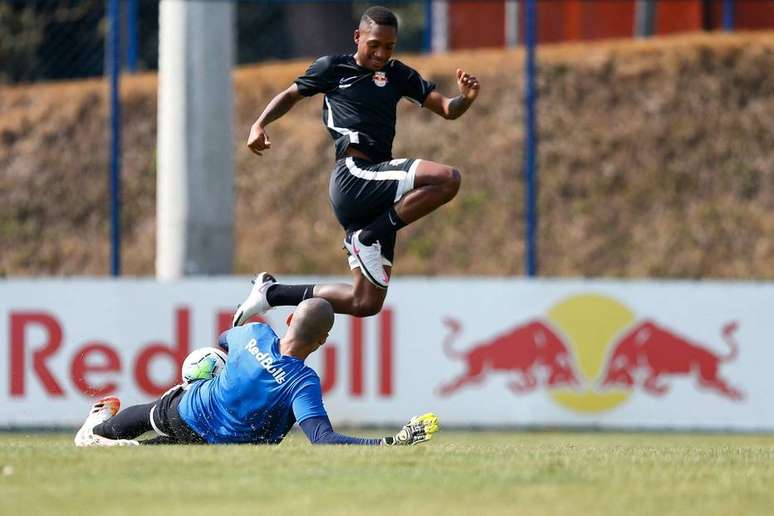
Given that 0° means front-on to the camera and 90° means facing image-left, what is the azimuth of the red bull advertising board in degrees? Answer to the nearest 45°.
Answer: approximately 0°

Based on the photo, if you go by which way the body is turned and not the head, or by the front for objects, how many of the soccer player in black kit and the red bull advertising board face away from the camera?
0

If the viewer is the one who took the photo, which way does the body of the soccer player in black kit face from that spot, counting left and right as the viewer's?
facing the viewer and to the right of the viewer

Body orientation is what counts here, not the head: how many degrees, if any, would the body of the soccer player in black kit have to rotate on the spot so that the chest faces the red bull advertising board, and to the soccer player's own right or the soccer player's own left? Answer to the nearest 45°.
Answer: approximately 135° to the soccer player's own left
